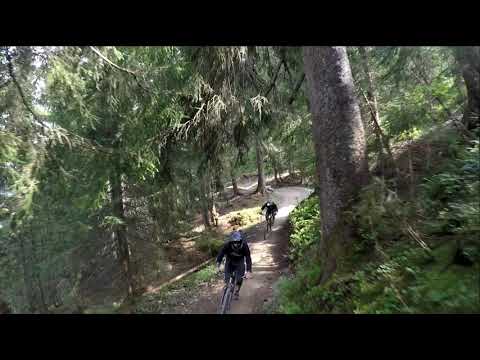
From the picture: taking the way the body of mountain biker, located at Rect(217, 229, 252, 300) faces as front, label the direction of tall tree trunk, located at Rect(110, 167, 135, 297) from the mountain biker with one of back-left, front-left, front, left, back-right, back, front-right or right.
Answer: back-right

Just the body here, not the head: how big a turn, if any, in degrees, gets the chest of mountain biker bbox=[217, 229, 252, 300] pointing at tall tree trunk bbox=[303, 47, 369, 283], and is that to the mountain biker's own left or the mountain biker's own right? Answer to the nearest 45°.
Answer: approximately 45° to the mountain biker's own left

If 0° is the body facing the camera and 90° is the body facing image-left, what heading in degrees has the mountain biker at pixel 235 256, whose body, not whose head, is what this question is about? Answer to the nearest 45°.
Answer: approximately 0°

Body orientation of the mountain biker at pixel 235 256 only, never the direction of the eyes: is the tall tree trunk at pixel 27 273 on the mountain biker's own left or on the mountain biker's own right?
on the mountain biker's own right

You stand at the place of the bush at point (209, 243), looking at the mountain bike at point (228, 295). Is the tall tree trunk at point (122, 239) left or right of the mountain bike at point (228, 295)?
right

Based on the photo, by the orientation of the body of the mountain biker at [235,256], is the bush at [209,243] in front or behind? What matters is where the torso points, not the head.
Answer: behind

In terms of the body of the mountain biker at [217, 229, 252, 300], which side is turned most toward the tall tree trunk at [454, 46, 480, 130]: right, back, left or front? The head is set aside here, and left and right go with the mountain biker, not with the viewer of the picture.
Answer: left
